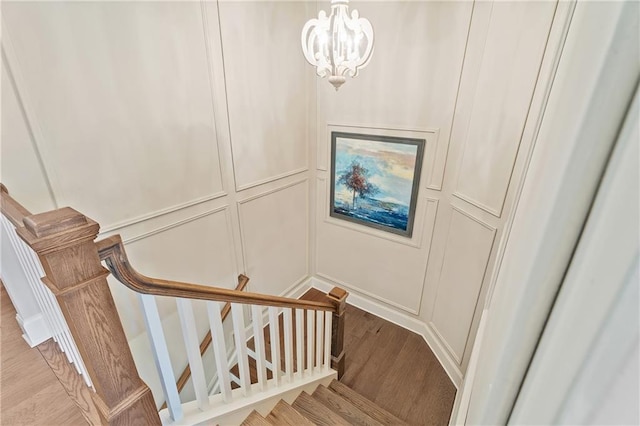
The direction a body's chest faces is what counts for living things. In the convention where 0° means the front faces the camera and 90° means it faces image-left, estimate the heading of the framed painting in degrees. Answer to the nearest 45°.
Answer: approximately 45°
